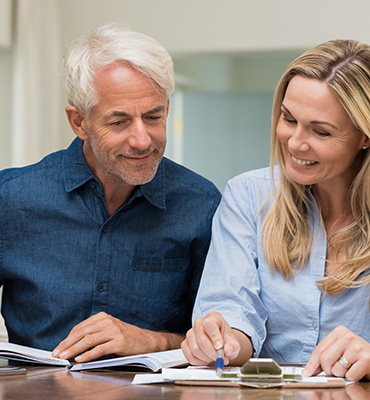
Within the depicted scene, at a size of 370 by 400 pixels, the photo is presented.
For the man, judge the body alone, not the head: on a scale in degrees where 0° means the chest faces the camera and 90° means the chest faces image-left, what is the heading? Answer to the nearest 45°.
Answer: approximately 0°

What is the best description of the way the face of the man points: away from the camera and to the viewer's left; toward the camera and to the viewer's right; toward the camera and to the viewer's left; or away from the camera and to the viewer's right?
toward the camera and to the viewer's right

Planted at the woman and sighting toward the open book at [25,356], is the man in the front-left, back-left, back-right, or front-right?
front-right

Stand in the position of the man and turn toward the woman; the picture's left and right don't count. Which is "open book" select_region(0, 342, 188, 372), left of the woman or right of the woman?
right

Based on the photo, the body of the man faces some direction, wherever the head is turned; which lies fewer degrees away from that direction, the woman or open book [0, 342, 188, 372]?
the open book

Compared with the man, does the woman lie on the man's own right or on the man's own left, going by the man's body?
on the man's own left

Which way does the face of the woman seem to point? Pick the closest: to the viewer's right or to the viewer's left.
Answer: to the viewer's left

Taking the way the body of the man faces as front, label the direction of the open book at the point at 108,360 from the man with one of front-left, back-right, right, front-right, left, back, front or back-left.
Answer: front

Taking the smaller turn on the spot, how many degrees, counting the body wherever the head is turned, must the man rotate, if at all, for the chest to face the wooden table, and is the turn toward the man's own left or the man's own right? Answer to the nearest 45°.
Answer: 0° — they already face it
